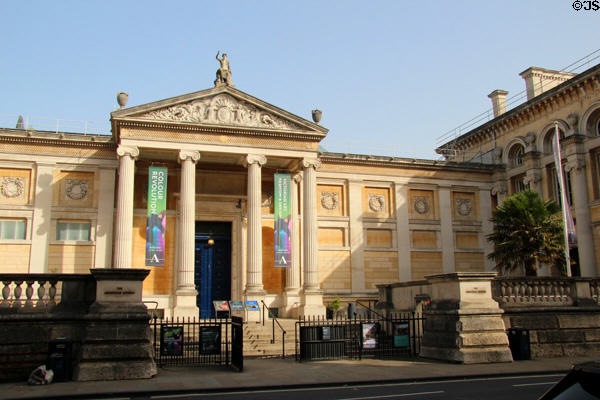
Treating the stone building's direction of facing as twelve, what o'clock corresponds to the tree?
The tree is roughly at 11 o'clock from the stone building.

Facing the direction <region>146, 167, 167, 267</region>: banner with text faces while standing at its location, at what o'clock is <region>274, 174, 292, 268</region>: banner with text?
<region>274, 174, 292, 268</region>: banner with text is roughly at 9 o'clock from <region>146, 167, 167, 267</region>: banner with text.

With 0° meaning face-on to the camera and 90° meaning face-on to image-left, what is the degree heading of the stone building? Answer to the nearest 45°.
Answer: approximately 45°

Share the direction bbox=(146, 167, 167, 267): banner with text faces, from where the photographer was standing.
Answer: facing the viewer

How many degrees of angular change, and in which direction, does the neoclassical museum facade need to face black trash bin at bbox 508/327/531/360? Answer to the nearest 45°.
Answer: approximately 45° to its left

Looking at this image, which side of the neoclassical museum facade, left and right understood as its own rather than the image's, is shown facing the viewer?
front

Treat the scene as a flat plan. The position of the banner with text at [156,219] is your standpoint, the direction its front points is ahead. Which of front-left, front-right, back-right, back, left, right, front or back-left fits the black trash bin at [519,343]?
front-left

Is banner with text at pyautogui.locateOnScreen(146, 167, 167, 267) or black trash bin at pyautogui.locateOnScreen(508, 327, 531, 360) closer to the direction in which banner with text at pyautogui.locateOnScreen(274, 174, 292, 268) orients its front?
the black trash bin

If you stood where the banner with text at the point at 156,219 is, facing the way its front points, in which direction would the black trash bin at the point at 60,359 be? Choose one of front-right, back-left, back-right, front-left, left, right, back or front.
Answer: front

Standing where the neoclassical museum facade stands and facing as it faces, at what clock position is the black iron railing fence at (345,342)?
The black iron railing fence is roughly at 11 o'clock from the neoclassical museum facade.

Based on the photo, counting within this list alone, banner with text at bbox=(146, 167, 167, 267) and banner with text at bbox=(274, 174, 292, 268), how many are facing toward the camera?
2

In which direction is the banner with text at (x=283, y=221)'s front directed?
toward the camera
